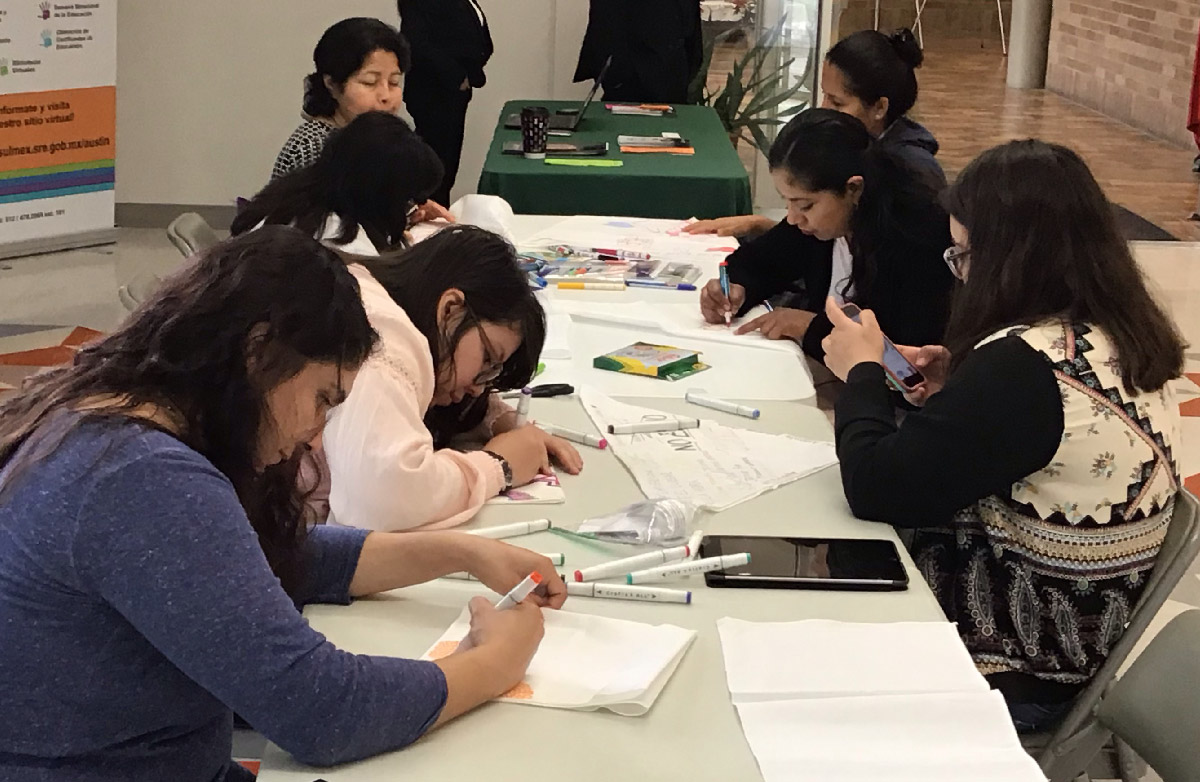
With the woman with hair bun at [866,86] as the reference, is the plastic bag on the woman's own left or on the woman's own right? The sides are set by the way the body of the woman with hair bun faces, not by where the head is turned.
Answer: on the woman's own left

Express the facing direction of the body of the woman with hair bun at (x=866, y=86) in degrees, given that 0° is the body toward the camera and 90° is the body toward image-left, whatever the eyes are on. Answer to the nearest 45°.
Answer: approximately 90°

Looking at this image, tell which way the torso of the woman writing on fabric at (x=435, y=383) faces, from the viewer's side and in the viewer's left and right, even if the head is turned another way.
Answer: facing to the right of the viewer

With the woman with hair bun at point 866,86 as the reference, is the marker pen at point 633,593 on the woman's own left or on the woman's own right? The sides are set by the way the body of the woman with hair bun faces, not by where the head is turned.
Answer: on the woman's own left

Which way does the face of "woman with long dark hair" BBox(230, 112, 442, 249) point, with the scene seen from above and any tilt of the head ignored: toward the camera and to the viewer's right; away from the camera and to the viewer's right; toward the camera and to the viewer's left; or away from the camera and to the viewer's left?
away from the camera and to the viewer's right

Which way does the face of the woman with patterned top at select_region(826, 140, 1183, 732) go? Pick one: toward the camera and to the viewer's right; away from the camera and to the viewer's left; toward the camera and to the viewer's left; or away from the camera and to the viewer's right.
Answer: away from the camera and to the viewer's left

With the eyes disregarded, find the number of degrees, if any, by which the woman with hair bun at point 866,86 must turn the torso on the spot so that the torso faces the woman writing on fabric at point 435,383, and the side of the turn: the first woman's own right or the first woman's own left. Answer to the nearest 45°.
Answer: approximately 90° to the first woman's own left

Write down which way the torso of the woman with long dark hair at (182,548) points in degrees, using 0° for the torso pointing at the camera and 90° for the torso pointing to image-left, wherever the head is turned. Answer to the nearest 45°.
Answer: approximately 270°

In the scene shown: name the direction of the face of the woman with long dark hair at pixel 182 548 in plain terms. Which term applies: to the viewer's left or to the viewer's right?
to the viewer's right
